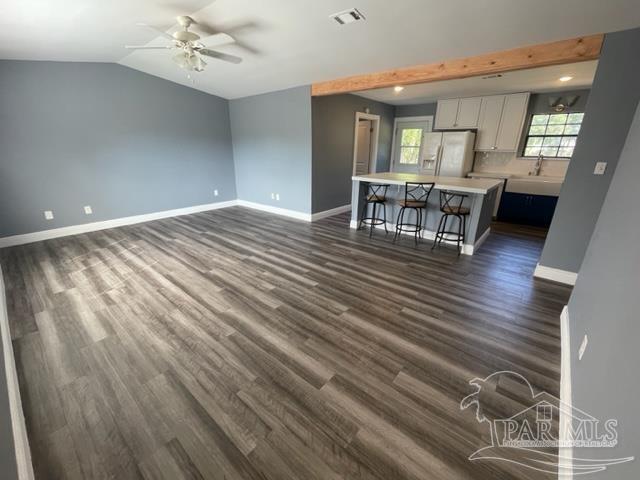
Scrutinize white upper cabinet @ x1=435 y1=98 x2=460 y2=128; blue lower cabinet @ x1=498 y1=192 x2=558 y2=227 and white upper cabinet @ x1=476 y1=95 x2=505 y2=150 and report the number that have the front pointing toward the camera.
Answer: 3

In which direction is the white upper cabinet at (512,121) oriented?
toward the camera

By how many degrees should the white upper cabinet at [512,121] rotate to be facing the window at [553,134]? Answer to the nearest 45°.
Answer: approximately 135° to its left

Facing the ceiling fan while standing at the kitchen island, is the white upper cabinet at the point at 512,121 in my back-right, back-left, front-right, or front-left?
back-right

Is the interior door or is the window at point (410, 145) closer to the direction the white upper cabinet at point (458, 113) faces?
the interior door

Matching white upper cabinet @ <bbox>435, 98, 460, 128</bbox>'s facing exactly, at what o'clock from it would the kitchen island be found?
The kitchen island is roughly at 12 o'clock from the white upper cabinet.

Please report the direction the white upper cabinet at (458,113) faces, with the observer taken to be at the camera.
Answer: facing the viewer

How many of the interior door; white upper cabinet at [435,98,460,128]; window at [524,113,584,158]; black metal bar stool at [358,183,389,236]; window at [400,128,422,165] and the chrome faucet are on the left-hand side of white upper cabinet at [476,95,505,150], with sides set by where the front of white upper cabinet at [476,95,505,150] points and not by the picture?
2

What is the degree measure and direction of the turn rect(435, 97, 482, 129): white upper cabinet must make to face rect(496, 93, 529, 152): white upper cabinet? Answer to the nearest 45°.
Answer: approximately 90° to its left

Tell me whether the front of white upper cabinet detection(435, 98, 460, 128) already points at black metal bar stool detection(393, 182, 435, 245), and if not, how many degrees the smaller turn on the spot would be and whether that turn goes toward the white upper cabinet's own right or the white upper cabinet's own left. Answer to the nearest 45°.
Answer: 0° — it already faces it

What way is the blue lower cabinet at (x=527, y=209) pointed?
toward the camera

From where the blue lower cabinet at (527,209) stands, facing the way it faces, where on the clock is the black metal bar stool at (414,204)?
The black metal bar stool is roughly at 1 o'clock from the blue lower cabinet.

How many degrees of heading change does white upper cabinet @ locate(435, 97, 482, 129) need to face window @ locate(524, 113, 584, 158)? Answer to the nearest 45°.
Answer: approximately 90° to its left
